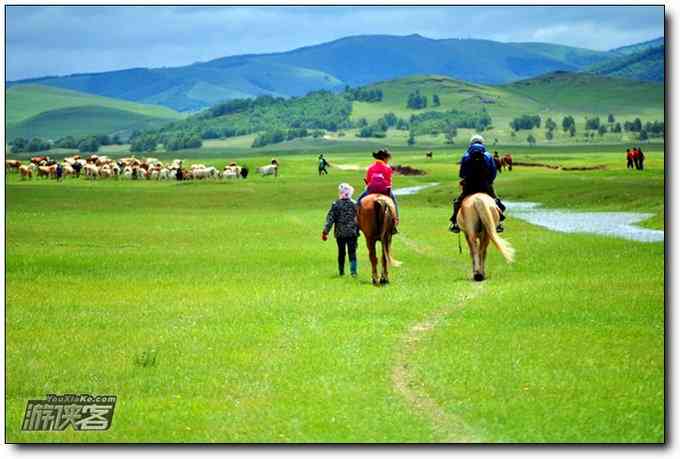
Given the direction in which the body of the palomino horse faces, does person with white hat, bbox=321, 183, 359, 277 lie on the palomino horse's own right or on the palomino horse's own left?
on the palomino horse's own left

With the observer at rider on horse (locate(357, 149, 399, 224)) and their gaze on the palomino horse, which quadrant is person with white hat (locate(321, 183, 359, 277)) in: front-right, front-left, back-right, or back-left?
back-left

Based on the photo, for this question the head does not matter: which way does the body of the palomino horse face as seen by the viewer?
away from the camera

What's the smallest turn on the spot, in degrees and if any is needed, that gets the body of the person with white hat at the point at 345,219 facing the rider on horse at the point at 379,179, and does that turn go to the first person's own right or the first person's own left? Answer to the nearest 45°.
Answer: approximately 135° to the first person's own right

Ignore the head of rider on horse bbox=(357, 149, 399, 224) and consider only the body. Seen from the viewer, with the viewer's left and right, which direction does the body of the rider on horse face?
facing away from the viewer

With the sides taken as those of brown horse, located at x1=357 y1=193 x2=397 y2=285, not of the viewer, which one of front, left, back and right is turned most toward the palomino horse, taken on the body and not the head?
right

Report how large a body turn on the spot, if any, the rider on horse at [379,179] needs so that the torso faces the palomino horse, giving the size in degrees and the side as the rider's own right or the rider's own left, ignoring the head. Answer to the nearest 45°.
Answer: approximately 90° to the rider's own right

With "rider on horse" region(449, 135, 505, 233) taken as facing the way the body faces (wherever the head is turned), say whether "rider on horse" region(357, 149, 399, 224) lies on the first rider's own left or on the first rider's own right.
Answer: on the first rider's own left

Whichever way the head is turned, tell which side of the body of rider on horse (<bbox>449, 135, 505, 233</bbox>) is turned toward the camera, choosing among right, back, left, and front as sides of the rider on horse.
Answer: back

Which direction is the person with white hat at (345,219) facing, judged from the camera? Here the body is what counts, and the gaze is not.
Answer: away from the camera

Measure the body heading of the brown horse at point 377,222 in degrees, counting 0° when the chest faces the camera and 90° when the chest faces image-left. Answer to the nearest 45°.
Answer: approximately 180°
